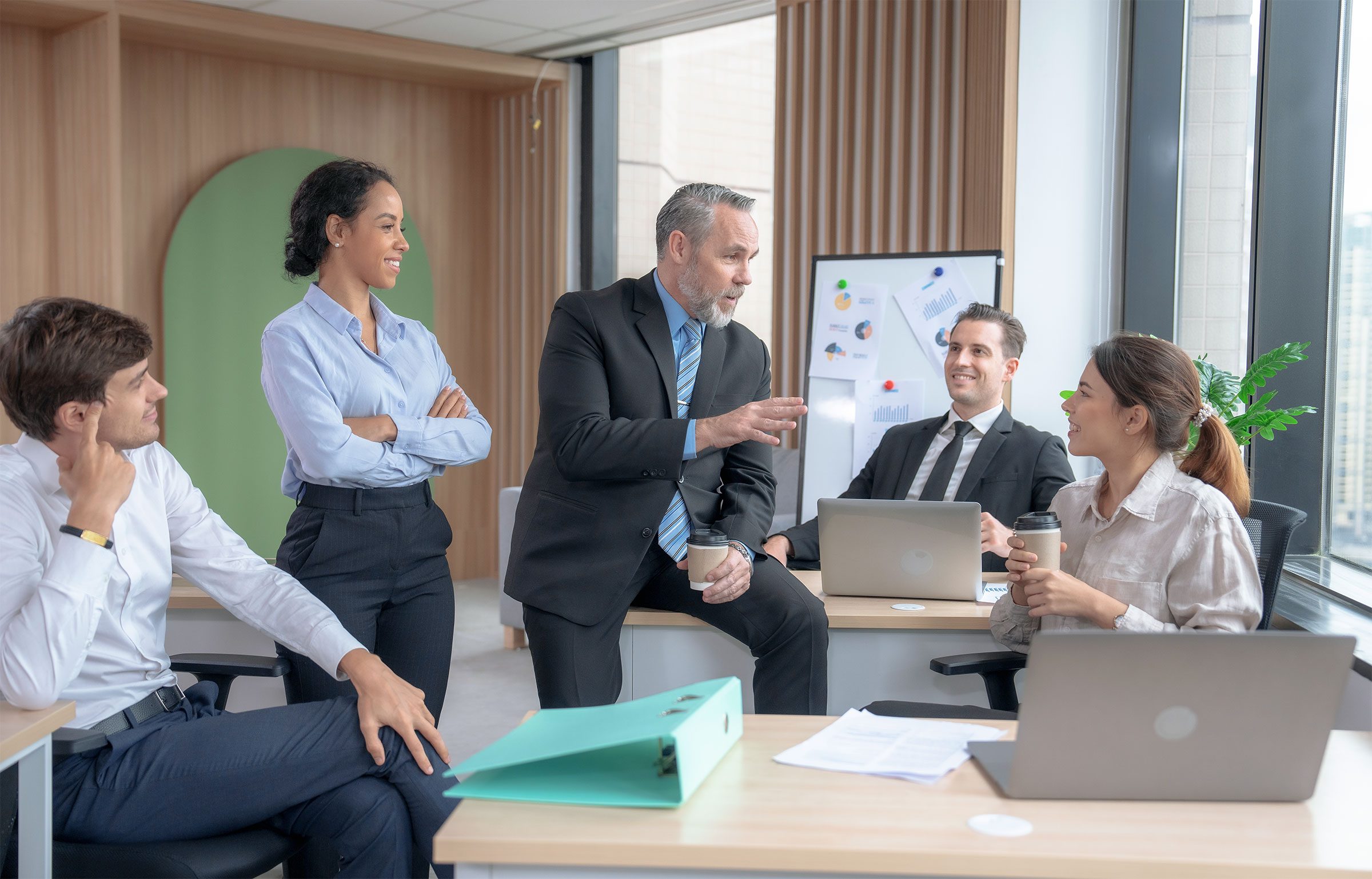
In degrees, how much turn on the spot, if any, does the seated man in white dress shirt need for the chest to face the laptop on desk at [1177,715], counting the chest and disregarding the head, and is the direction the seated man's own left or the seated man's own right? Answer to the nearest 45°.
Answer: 0° — they already face it

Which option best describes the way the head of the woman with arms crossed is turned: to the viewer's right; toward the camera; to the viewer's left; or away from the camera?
to the viewer's right

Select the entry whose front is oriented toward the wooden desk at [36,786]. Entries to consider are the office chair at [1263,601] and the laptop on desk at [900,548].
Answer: the office chair

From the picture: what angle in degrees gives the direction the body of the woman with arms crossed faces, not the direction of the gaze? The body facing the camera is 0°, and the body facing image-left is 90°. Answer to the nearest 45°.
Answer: approximately 315°

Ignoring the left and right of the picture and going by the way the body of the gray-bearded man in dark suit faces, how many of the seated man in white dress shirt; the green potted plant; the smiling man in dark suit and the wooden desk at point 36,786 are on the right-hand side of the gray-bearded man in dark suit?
2

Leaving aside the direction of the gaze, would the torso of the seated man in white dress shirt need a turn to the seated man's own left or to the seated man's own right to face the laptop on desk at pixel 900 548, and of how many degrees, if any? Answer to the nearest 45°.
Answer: approximately 45° to the seated man's own left

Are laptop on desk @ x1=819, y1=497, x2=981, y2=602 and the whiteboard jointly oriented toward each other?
yes

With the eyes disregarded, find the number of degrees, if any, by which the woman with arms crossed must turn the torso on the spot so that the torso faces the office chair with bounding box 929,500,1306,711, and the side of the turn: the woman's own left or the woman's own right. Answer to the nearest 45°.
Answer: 0° — they already face it

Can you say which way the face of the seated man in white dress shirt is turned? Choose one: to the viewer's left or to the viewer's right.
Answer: to the viewer's right

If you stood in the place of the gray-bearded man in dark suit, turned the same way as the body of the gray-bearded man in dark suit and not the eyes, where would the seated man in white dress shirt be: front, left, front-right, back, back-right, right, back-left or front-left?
right

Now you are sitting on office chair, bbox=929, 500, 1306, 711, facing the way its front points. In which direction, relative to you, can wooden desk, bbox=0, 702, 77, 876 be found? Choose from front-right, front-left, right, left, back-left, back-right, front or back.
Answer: front

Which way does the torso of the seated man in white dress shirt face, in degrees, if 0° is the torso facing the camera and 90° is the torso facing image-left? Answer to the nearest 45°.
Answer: approximately 315°

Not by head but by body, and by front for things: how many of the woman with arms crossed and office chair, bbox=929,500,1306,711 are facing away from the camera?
0

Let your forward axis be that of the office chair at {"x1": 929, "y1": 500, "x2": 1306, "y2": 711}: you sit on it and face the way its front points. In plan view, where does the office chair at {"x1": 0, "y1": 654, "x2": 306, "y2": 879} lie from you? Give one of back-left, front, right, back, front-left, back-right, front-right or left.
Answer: front

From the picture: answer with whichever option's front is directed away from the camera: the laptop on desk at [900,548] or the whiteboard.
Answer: the laptop on desk

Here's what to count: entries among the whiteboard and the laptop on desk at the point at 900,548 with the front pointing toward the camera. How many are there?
1

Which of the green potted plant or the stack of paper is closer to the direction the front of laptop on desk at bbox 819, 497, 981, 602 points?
the green potted plant

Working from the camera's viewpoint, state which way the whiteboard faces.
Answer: facing the viewer

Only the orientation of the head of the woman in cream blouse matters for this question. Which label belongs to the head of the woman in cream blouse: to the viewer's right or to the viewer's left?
to the viewer's left

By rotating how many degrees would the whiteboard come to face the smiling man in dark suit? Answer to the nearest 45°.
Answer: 0° — it already faces them
